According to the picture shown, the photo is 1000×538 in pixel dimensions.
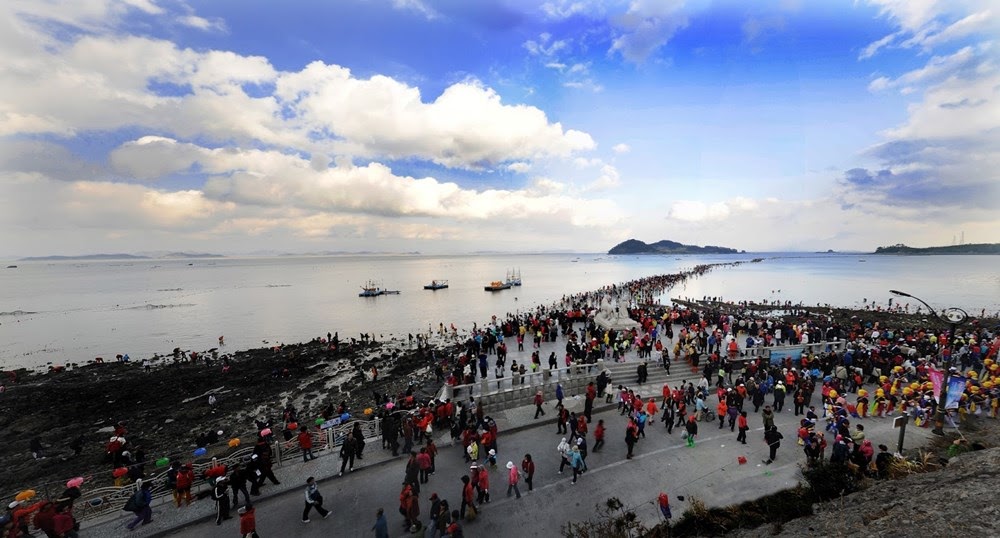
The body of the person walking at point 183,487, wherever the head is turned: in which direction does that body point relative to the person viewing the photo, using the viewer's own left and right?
facing away from the viewer and to the right of the viewer

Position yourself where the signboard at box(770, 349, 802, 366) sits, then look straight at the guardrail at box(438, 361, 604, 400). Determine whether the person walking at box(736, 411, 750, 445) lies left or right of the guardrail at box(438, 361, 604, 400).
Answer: left

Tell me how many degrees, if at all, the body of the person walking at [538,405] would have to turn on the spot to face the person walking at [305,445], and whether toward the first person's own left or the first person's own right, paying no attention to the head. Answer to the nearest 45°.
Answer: approximately 135° to the first person's own right
